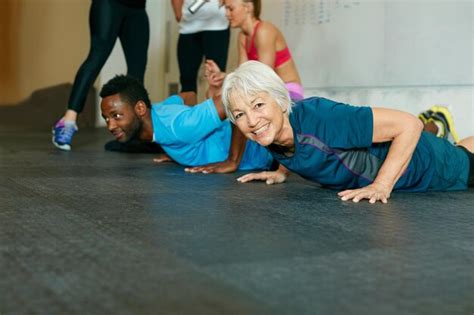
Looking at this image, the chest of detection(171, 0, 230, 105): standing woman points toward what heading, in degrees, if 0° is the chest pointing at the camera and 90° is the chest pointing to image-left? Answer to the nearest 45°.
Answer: approximately 0°

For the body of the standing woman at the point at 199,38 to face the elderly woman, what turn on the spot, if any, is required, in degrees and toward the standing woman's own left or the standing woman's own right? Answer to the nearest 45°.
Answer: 0° — they already face them
